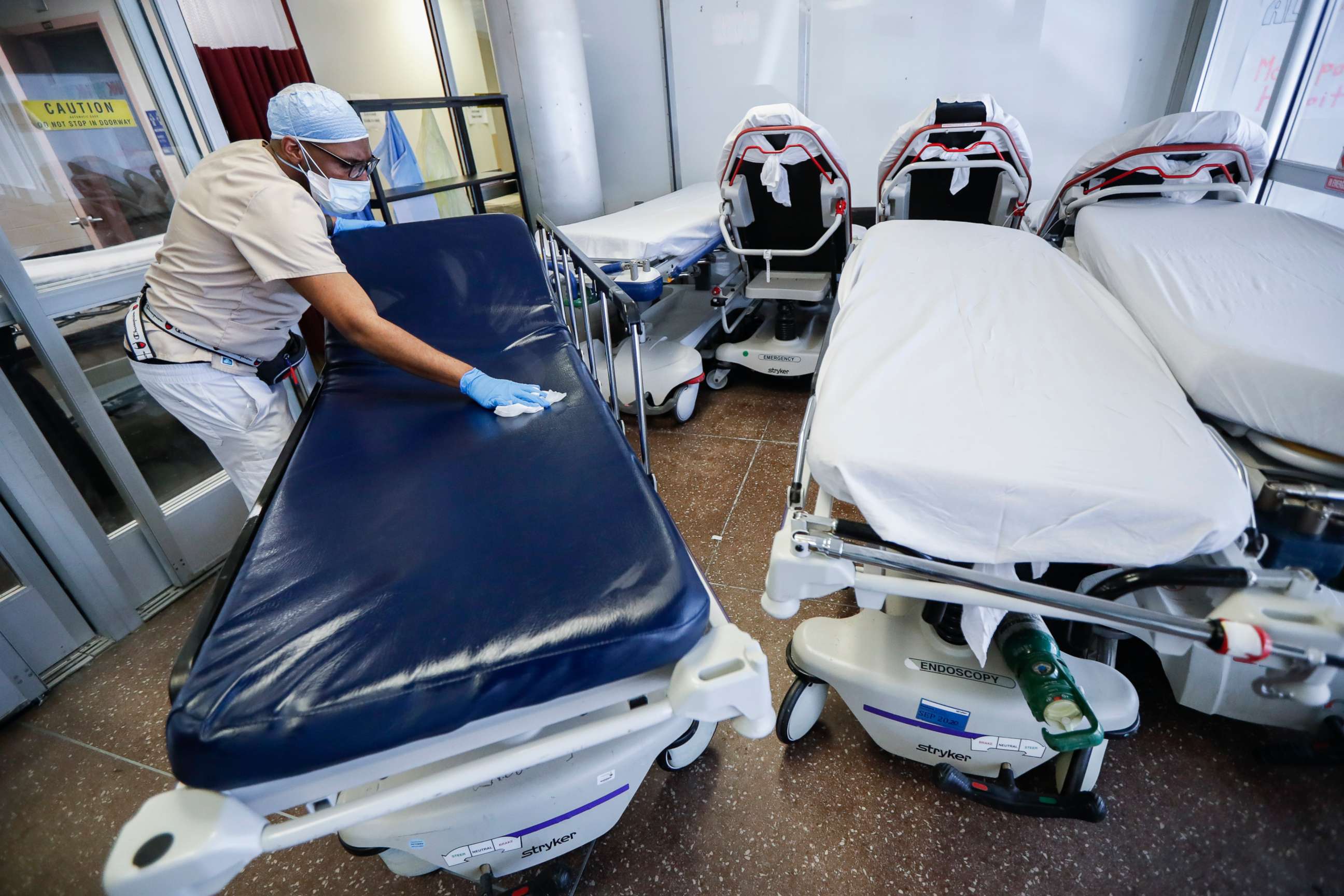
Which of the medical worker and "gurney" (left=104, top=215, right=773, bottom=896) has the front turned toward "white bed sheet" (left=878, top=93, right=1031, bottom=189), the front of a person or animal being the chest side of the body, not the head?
the medical worker

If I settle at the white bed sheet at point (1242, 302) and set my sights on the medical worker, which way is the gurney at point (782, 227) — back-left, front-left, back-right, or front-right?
front-right

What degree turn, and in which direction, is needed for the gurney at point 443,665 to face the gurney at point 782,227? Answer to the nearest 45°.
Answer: approximately 135° to its left

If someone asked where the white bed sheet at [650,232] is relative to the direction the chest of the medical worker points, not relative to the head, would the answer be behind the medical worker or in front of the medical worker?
in front

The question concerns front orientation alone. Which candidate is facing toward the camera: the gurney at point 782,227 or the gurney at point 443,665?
the gurney at point 443,665

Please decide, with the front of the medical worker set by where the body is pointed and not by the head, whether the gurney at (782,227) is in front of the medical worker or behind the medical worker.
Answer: in front

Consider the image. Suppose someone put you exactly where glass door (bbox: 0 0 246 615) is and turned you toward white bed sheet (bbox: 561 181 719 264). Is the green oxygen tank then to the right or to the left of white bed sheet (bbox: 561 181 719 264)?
right

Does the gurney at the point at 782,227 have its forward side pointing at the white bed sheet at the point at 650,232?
no

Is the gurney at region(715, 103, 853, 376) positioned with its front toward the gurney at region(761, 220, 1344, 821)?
no

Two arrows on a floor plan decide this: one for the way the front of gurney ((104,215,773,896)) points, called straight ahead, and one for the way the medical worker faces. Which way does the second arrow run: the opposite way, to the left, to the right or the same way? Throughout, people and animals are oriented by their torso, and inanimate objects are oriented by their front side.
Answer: to the left

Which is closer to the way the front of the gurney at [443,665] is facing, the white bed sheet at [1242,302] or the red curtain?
the white bed sheet

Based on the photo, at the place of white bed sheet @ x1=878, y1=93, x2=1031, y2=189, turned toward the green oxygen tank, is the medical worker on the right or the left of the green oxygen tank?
right

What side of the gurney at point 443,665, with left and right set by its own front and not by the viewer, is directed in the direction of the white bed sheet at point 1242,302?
left

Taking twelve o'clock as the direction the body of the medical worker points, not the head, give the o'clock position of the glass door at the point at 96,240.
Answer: The glass door is roughly at 6 o'clock from the medical worker.

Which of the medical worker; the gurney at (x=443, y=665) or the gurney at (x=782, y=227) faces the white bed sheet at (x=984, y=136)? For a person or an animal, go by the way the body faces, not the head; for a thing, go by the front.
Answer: the medical worker

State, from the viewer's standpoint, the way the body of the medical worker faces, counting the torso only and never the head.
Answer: to the viewer's right

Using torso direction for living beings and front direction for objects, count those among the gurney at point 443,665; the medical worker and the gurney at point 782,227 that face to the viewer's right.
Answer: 1
